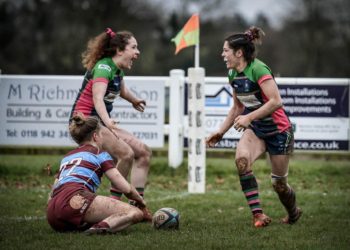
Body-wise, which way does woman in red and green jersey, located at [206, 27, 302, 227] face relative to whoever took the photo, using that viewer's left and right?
facing the viewer and to the left of the viewer

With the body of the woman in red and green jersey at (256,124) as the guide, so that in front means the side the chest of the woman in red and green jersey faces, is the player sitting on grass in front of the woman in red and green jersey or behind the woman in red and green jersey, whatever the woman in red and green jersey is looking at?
in front

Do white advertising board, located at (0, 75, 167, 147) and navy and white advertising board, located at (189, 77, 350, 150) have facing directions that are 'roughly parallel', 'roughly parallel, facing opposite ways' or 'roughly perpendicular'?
roughly parallel

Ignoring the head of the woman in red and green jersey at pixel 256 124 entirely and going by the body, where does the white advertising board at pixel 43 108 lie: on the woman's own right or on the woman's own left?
on the woman's own right

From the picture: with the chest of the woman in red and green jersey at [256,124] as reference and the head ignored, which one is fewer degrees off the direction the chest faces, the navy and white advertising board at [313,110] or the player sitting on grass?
the player sitting on grass

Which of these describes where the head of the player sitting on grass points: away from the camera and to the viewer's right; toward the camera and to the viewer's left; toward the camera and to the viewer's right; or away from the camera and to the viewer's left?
away from the camera and to the viewer's right

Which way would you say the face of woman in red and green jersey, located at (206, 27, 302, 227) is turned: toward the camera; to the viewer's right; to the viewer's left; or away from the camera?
to the viewer's left

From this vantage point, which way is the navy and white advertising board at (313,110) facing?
toward the camera

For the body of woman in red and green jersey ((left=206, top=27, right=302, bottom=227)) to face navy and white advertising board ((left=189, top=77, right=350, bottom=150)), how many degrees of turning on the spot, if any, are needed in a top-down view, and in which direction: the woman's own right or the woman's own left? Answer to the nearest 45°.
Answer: approximately 135° to the woman's own right

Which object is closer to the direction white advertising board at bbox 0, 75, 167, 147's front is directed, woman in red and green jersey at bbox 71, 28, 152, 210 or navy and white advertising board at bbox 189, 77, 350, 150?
the woman in red and green jersey

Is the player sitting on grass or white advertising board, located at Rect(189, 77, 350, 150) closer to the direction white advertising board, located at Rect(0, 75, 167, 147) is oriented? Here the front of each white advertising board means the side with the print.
the player sitting on grass

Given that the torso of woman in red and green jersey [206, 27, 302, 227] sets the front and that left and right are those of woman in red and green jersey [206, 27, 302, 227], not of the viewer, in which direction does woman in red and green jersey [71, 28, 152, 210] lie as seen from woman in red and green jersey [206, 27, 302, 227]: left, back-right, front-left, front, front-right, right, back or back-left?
front-right

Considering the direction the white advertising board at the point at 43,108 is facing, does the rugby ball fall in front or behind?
in front

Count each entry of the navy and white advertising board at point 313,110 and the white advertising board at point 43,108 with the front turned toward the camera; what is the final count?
2

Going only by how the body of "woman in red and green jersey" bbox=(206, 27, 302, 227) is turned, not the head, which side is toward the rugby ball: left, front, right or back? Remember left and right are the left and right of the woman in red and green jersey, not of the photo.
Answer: front

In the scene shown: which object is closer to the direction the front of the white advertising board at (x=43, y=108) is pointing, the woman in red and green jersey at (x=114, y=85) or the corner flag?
the woman in red and green jersey

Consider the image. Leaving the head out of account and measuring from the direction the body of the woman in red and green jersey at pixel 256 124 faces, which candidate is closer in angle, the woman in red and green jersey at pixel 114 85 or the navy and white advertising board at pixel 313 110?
the woman in red and green jersey

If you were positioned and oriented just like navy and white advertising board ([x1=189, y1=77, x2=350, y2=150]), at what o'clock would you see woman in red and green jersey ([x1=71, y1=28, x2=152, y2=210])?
The woman in red and green jersey is roughly at 1 o'clock from the navy and white advertising board.

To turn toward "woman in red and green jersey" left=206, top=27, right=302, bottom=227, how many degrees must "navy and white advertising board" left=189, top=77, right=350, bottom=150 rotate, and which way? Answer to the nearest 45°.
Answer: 0° — it already faces them

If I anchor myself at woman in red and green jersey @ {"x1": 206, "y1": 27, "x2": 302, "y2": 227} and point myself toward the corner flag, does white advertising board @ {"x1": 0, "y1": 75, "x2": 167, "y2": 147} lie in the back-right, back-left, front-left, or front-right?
front-left
